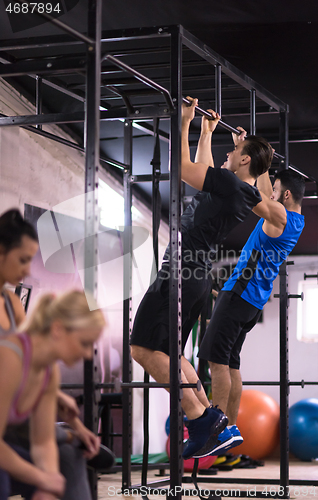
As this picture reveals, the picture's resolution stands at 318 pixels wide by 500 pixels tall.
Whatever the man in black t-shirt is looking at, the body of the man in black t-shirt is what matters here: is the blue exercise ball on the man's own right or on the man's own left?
on the man's own right
